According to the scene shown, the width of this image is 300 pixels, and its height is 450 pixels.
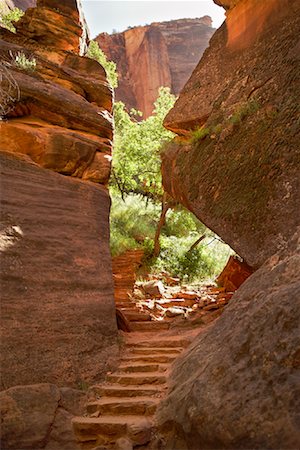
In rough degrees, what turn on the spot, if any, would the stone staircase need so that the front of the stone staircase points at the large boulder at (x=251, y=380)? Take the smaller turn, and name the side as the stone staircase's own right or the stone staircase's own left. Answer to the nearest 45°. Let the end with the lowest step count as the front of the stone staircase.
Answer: approximately 45° to the stone staircase's own left

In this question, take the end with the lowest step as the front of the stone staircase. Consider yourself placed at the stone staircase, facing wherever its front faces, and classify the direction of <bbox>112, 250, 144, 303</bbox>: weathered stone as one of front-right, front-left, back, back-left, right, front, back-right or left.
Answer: back

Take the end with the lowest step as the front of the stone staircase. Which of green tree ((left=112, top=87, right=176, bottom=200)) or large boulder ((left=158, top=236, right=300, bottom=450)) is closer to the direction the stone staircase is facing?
the large boulder

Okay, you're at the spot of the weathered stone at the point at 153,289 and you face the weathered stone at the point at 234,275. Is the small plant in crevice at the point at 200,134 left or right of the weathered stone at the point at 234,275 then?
right

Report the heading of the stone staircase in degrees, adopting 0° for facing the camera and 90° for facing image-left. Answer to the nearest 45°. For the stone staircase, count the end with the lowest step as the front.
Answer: approximately 0°

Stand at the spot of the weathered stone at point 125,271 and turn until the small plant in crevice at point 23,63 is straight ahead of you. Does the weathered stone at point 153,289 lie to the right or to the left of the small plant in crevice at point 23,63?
left

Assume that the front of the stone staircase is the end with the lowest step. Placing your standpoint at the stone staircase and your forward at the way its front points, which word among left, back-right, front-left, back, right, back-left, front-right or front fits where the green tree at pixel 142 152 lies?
back

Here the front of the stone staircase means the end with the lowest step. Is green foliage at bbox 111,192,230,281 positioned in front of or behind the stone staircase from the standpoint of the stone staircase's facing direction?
behind

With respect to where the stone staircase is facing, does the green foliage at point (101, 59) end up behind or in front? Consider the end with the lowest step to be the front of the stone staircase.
behind

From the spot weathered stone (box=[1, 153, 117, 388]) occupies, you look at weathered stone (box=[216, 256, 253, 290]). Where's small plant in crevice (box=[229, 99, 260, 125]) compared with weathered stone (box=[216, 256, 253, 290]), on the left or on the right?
right

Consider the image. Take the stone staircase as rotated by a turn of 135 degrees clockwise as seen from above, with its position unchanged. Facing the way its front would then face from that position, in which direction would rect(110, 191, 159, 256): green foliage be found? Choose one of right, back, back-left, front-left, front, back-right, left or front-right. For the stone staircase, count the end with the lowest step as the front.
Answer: front-right

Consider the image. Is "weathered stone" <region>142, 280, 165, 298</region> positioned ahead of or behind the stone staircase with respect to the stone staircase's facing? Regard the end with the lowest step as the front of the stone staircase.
behind
